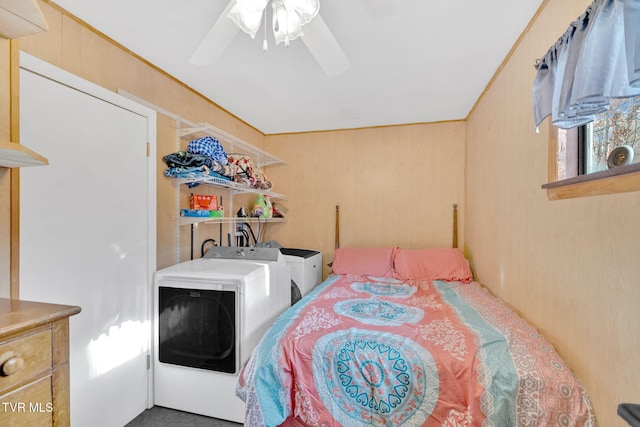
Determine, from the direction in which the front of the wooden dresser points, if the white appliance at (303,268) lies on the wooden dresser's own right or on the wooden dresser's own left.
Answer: on the wooden dresser's own left

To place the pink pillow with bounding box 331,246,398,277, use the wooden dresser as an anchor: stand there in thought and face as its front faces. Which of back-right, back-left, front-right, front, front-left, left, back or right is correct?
front-left

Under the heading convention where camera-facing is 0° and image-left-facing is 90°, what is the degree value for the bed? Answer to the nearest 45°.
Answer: approximately 0°

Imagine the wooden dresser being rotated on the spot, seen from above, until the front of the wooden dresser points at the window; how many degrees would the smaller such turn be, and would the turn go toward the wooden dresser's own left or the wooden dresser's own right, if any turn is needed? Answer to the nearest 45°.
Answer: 0° — it already faces it

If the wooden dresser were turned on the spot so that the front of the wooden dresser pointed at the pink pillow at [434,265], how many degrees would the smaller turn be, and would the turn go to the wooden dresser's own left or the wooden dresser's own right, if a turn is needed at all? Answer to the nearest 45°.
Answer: approximately 45° to the wooden dresser's own left

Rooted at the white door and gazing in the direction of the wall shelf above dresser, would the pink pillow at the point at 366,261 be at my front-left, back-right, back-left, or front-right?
back-left

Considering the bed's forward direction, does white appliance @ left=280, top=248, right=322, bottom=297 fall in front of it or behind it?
behind
